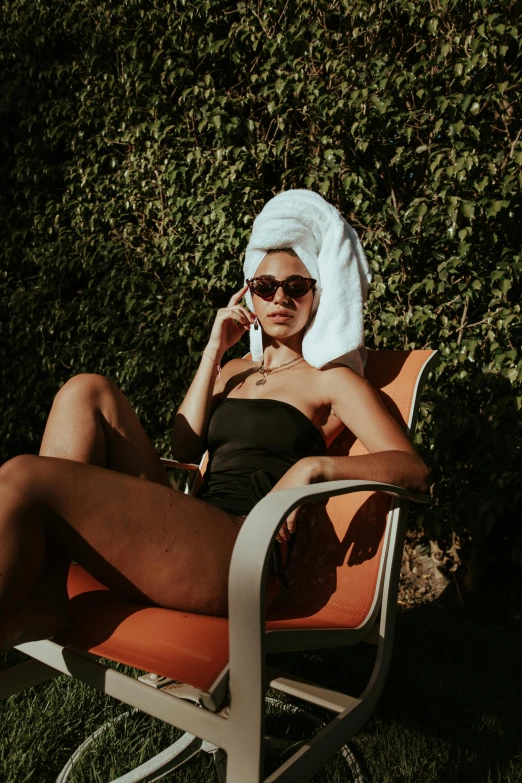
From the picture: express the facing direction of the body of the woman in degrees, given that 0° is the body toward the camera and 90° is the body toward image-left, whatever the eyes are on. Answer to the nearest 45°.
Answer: approximately 45°

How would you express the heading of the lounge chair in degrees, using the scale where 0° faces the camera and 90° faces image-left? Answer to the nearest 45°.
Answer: approximately 45°
